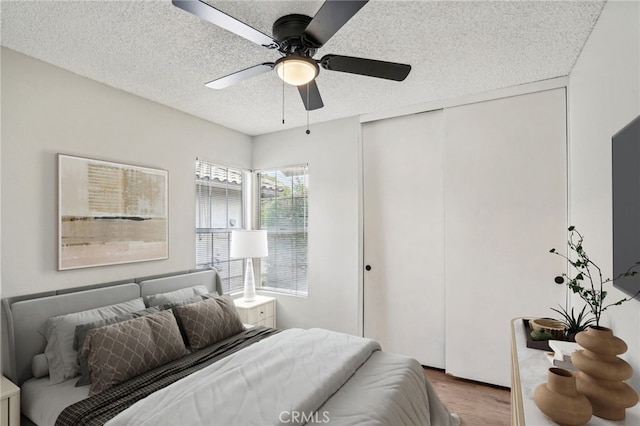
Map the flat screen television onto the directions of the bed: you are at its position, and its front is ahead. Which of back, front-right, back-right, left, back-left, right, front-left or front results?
front

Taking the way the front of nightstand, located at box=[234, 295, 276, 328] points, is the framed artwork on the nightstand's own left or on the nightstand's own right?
on the nightstand's own right

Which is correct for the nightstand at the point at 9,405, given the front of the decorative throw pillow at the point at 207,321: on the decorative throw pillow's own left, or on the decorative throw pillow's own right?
on the decorative throw pillow's own right

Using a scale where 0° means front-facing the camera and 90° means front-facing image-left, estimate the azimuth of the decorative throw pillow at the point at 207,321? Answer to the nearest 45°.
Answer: approximately 315°

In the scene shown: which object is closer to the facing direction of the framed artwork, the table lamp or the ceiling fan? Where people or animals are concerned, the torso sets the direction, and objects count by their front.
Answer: the ceiling fan

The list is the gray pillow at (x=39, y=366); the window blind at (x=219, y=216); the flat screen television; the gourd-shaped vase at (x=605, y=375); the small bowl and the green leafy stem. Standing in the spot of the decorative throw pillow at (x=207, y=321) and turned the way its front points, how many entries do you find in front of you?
4

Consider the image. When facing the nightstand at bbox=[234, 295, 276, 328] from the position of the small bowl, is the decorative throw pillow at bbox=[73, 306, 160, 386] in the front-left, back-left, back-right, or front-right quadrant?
front-left

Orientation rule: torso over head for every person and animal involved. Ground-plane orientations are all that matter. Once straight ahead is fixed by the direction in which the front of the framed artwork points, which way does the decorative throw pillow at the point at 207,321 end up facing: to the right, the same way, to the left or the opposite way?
the same way

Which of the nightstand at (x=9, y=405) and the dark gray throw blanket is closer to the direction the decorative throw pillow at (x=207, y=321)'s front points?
the dark gray throw blanket

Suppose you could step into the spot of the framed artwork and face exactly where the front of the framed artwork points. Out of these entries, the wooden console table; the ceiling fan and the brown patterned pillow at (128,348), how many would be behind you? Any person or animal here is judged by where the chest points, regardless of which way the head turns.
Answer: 0

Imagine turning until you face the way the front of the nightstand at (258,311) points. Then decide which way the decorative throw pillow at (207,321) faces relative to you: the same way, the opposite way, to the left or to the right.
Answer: the same way

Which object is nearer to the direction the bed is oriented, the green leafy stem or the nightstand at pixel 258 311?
the green leafy stem

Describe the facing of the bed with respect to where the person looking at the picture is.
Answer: facing the viewer and to the right of the viewer

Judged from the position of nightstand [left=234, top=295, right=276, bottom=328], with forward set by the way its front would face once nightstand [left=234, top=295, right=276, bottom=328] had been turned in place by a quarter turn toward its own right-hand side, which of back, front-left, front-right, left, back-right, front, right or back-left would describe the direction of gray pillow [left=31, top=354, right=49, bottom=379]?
front

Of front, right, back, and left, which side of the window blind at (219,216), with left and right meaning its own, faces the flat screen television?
front

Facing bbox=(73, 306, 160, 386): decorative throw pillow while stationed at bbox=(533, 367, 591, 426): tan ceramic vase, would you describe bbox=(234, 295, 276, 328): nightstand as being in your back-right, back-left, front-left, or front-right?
front-right
